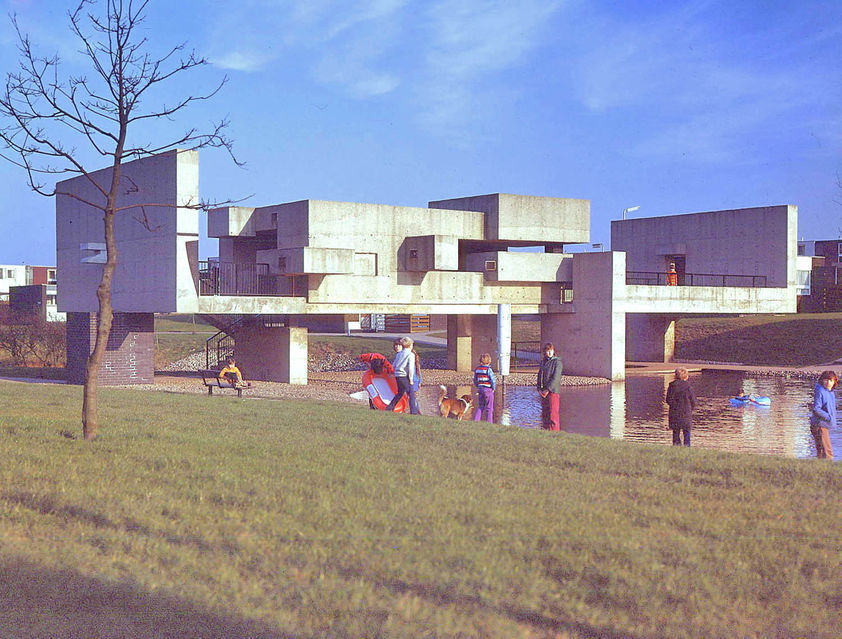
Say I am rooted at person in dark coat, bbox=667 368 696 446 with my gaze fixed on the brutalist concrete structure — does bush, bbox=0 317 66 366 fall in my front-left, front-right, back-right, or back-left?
front-left

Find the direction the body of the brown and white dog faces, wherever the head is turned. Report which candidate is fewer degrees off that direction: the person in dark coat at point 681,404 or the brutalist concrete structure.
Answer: the person in dark coat

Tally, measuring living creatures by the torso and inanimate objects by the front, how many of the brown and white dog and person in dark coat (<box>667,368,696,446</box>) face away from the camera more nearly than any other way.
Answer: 1

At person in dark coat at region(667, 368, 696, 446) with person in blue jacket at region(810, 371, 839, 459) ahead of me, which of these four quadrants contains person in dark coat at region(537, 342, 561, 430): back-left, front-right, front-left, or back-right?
back-left

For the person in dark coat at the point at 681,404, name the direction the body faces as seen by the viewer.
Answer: away from the camera

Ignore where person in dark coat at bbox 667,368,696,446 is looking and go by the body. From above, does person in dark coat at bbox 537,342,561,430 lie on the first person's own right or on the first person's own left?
on the first person's own left
